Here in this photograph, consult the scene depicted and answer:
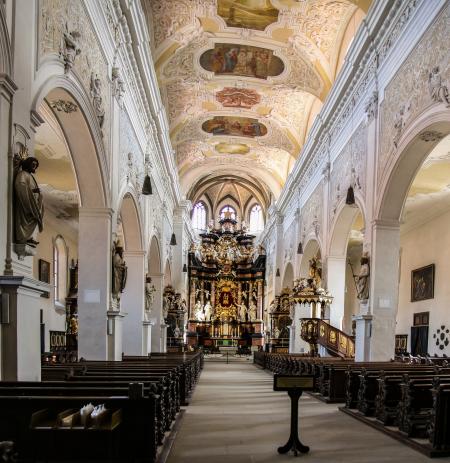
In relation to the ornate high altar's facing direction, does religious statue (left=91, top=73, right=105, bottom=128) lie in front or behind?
in front

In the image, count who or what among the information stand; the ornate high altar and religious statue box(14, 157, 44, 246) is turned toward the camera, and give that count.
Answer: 2

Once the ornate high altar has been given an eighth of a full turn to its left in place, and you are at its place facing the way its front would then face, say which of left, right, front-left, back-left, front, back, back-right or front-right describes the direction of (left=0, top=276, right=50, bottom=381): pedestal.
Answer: front-right

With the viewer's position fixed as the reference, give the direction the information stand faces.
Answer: facing the viewer

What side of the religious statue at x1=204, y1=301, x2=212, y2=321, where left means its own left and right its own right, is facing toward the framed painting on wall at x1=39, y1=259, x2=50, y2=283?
front

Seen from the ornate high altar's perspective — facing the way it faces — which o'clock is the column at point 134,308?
The column is roughly at 12 o'clock from the ornate high altar.

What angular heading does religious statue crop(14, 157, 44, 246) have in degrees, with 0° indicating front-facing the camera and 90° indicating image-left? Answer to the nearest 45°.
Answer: approximately 270°

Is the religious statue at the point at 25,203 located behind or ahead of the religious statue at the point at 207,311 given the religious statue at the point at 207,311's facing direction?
ahead

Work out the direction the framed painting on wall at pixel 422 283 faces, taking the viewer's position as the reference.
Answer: facing the viewer and to the left of the viewer

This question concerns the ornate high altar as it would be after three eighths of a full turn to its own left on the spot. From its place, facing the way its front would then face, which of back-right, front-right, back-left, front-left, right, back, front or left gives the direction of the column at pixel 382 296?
back-right

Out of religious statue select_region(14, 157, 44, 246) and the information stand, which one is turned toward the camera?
the information stand

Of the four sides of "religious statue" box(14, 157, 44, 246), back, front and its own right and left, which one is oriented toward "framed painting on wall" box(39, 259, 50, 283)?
left

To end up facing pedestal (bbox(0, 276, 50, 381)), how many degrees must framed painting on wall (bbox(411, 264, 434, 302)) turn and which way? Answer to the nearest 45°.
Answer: approximately 45° to its left

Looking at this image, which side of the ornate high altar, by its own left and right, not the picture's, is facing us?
front
